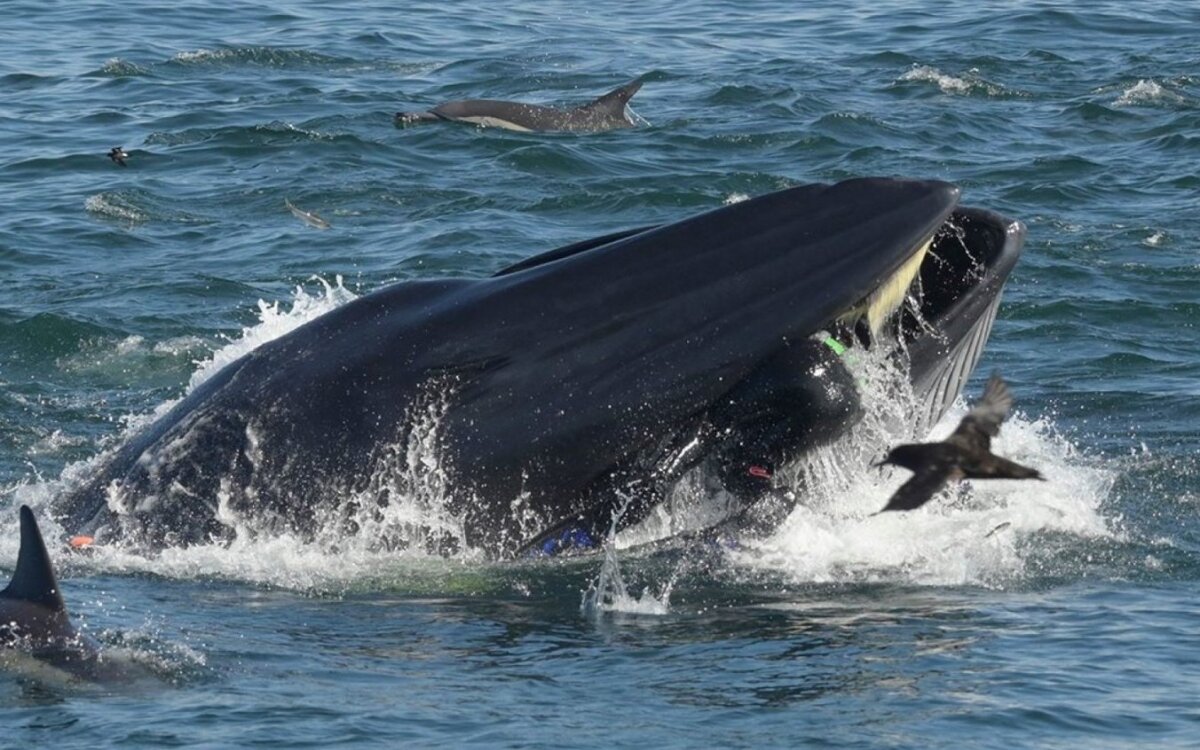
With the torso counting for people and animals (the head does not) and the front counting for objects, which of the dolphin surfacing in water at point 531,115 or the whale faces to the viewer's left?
the dolphin surfacing in water

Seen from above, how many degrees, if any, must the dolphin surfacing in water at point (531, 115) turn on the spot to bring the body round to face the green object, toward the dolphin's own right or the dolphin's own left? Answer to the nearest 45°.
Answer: approximately 90° to the dolphin's own left

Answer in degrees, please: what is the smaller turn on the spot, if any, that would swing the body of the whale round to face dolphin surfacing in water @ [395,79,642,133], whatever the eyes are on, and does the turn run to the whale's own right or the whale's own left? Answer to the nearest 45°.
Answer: approximately 90° to the whale's own left

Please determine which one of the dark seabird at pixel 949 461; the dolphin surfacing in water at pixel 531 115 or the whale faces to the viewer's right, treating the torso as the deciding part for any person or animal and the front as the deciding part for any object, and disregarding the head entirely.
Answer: the whale

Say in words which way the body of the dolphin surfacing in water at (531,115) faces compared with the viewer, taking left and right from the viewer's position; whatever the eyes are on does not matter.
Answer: facing to the left of the viewer

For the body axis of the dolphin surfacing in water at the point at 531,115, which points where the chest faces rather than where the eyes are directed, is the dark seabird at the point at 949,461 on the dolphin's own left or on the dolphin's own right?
on the dolphin's own left

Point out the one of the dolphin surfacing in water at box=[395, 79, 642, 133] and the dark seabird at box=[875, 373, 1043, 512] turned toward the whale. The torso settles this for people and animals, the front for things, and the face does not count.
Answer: the dark seabird

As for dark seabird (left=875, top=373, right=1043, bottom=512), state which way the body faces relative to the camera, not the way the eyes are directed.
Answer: to the viewer's left

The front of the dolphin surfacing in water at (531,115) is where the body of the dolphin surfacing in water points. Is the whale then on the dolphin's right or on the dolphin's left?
on the dolphin's left

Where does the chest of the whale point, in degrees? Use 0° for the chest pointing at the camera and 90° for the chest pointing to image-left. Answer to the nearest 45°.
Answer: approximately 270°

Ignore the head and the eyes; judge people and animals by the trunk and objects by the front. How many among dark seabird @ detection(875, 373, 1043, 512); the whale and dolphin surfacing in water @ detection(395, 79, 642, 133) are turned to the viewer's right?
1

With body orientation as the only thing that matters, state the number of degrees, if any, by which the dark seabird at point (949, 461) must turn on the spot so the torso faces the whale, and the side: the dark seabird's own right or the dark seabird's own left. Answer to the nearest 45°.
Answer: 0° — it already faces it

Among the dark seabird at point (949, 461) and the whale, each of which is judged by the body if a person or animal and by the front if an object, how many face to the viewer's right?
1
